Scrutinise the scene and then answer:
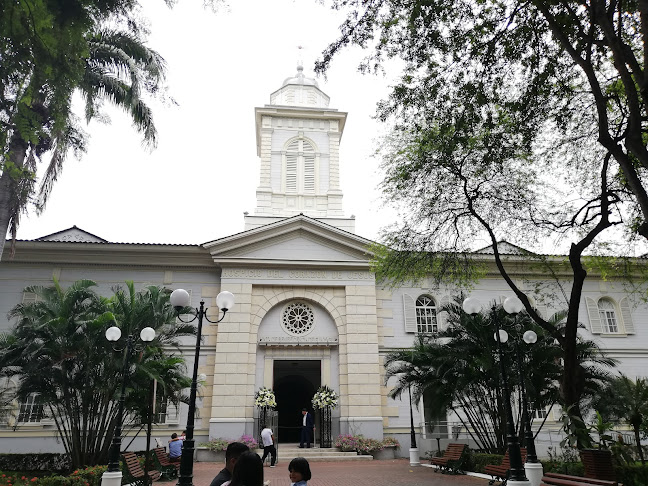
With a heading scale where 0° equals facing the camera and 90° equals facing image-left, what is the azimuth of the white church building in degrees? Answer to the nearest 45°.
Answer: approximately 0°

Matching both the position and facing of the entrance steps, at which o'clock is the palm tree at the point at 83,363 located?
The palm tree is roughly at 2 o'clock from the entrance steps.

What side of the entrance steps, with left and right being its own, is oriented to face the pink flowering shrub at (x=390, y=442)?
left

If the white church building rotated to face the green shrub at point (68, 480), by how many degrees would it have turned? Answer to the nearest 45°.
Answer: approximately 45° to its right

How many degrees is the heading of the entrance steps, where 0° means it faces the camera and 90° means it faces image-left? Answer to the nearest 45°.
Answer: approximately 0°

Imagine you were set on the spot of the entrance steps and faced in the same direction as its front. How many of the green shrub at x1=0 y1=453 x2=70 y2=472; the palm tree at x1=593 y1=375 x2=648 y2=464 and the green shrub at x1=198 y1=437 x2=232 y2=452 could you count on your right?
2

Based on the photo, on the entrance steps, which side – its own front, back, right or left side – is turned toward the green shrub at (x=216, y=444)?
right

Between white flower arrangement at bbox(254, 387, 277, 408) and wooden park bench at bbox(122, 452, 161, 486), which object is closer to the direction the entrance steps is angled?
the wooden park bench

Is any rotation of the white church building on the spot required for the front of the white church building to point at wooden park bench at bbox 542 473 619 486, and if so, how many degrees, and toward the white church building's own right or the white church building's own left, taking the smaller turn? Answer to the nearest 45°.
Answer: approximately 45° to the white church building's own left

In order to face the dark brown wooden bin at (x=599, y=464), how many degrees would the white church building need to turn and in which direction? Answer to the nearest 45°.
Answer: approximately 45° to its left

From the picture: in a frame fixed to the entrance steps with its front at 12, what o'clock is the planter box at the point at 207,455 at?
The planter box is roughly at 3 o'clock from the entrance steps.
